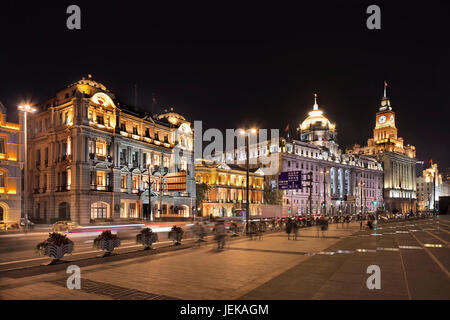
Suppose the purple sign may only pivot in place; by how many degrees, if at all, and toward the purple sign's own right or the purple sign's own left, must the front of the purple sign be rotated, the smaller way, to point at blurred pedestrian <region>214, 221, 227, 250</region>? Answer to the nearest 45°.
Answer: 0° — it already faces them

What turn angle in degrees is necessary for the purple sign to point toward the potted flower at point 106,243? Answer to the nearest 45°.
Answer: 0° — it already faces it

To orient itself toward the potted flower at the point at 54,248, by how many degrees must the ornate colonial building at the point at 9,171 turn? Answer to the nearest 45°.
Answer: approximately 45° to its right

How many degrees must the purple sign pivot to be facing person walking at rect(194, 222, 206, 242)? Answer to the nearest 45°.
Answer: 0° — it already faces them

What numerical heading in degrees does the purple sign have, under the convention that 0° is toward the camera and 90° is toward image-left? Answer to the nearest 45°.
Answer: approximately 0°
